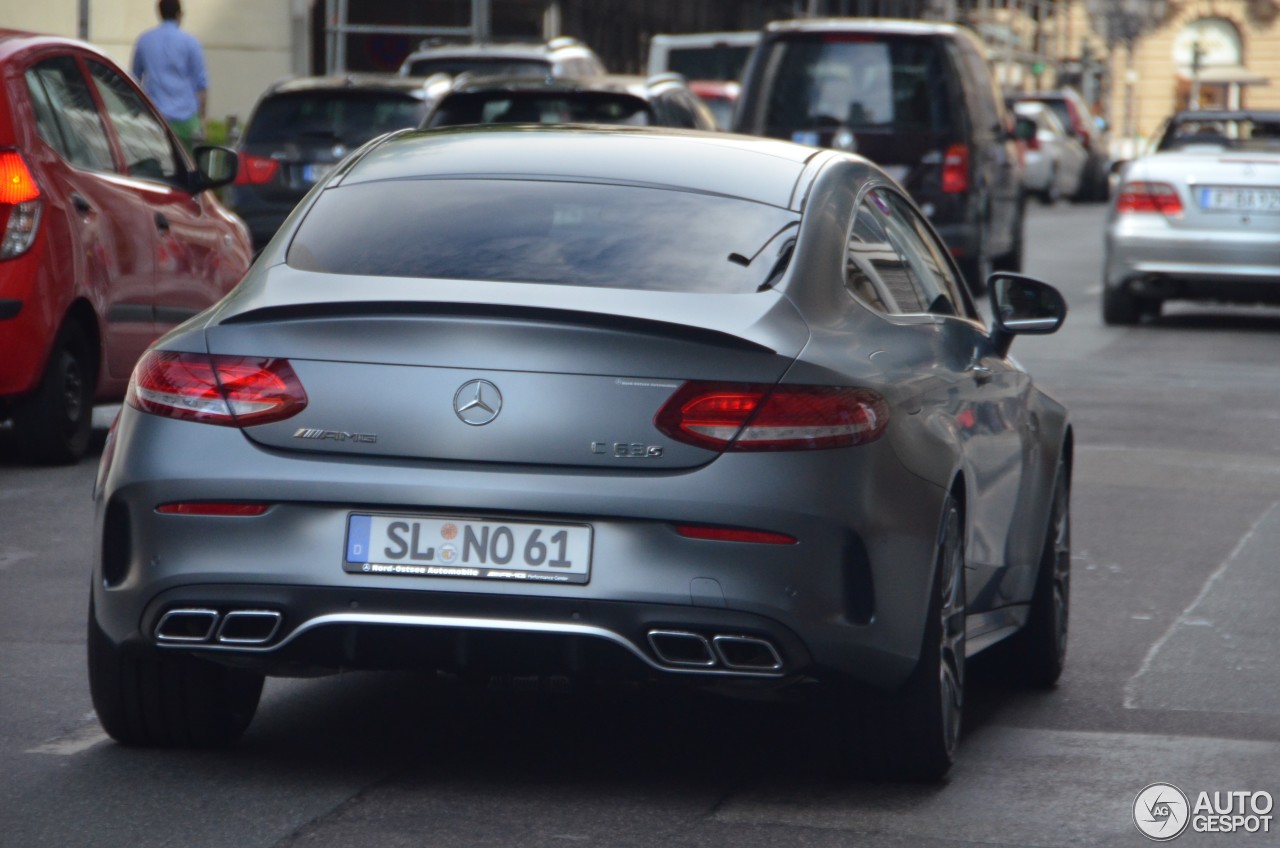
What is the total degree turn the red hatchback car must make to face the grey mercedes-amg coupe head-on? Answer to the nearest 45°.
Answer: approximately 135° to its right

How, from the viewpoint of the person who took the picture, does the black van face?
facing away from the viewer

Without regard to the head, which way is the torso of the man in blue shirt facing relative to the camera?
away from the camera

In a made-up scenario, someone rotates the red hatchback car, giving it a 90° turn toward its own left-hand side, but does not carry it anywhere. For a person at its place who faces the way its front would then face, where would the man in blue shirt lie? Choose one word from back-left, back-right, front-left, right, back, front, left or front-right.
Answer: front-right

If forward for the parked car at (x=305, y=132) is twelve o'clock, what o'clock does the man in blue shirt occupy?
The man in blue shirt is roughly at 9 o'clock from the parked car.

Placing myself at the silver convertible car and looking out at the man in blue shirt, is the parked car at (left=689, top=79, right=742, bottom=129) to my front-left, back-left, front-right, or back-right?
front-right

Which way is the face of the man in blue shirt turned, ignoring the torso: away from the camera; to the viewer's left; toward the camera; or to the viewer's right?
away from the camera

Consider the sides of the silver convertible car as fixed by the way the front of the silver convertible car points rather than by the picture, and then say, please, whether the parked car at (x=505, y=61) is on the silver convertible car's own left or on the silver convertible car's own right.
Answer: on the silver convertible car's own left

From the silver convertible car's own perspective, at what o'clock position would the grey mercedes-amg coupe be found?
The grey mercedes-amg coupe is roughly at 6 o'clock from the silver convertible car.

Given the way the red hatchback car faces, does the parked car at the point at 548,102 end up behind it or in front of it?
in front

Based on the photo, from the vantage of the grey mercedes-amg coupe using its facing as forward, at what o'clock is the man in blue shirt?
The man in blue shirt is roughly at 10 o'clock from the grey mercedes-amg coupe.

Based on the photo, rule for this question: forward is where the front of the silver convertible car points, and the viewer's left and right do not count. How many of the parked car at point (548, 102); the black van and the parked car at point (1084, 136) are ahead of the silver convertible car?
1

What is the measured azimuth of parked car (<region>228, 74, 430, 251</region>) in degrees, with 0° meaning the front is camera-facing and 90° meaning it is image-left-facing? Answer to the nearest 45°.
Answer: approximately 180°

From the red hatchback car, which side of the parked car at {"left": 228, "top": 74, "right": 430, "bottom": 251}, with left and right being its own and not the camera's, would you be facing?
back
